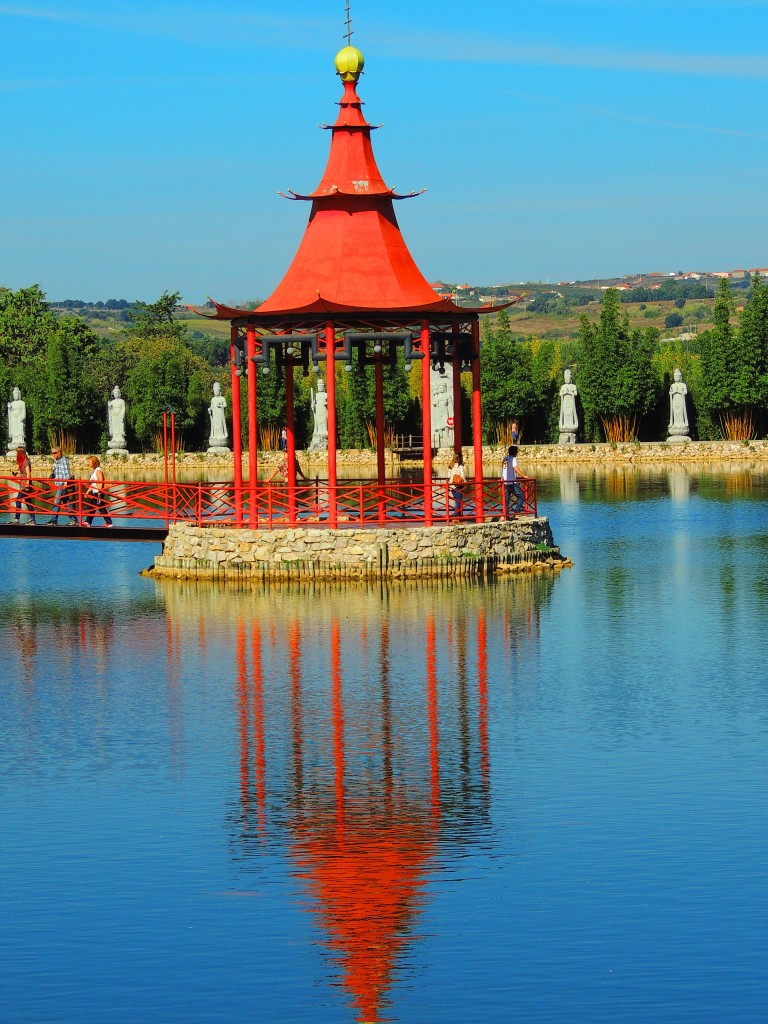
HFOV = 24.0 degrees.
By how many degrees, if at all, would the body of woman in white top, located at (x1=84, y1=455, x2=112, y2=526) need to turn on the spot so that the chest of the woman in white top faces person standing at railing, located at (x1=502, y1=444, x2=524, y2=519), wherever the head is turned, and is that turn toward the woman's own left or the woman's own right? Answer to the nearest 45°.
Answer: approximately 180°

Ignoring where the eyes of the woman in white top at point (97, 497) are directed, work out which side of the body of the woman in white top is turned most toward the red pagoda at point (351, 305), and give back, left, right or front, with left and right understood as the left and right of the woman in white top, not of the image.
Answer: back

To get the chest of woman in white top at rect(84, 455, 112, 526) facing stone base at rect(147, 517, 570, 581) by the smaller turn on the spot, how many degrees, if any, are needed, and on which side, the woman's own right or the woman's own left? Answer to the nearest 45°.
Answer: approximately 135° to the woman's own left

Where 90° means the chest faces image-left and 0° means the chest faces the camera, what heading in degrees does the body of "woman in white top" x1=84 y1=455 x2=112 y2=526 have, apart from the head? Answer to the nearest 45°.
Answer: approximately 90°

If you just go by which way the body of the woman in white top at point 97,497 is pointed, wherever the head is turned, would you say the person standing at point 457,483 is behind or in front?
behind
